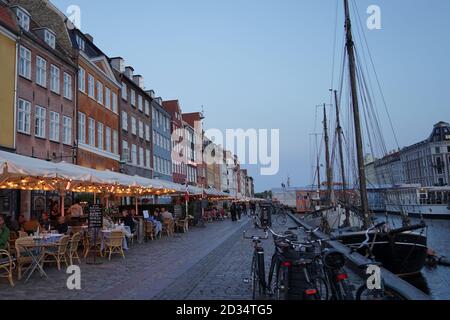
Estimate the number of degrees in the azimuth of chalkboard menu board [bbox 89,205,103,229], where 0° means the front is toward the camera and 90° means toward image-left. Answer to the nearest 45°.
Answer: approximately 0°

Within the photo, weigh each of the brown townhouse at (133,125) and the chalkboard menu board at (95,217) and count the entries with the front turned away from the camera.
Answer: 0

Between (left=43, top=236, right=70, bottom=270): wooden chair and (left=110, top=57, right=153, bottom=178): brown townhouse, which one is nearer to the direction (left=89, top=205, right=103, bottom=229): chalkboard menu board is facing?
the wooden chair

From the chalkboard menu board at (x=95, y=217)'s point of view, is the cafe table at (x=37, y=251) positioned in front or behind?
in front

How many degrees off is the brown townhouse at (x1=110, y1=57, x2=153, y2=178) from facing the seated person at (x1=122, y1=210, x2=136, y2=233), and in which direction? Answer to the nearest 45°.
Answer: approximately 45° to its right

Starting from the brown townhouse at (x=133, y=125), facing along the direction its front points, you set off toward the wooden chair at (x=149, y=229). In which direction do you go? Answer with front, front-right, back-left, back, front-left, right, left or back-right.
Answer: front-right

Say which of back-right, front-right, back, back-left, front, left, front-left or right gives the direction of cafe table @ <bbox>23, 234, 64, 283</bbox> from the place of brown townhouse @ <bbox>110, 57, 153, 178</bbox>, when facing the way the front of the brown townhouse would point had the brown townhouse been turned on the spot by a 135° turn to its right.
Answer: left

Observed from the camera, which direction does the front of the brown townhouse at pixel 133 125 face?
facing the viewer and to the right of the viewer

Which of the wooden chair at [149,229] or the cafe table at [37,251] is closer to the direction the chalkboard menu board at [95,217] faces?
the cafe table

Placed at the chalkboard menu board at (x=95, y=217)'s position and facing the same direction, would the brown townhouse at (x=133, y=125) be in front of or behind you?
behind

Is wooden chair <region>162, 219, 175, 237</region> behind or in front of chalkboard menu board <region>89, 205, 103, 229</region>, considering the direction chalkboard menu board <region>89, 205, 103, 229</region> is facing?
behind
